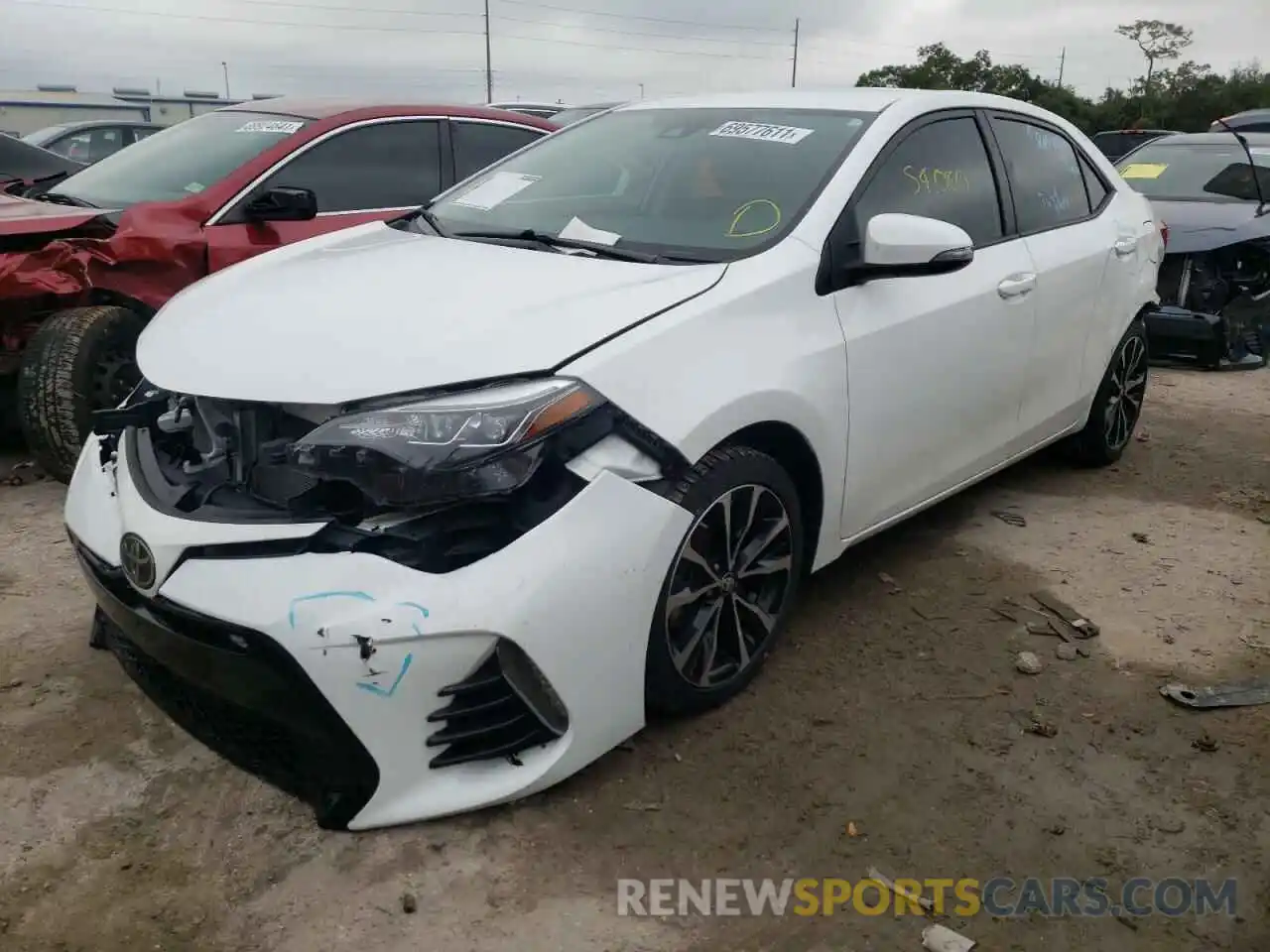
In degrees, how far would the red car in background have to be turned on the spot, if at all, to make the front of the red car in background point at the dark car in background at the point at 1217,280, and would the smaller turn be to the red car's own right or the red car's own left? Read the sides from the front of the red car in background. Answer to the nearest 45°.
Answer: approximately 135° to the red car's own left

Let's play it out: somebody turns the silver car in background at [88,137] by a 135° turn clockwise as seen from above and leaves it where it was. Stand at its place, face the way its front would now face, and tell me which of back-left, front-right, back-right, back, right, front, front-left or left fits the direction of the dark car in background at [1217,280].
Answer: back-right

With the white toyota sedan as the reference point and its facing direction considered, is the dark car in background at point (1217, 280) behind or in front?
behind

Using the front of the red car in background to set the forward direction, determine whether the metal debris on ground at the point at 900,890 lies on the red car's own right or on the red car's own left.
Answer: on the red car's own left

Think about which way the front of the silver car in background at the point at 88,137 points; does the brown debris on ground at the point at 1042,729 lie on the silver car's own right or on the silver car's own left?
on the silver car's own left

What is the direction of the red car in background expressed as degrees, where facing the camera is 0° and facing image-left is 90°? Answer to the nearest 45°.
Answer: approximately 45°

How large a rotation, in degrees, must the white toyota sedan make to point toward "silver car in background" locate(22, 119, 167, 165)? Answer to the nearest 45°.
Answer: approximately 90° to its right

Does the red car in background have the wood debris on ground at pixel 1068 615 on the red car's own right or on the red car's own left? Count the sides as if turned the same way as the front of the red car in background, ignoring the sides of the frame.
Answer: on the red car's own left

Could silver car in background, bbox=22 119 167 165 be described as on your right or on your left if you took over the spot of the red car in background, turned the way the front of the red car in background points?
on your right

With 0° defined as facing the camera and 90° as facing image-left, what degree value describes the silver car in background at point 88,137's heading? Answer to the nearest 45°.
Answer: approximately 45°
